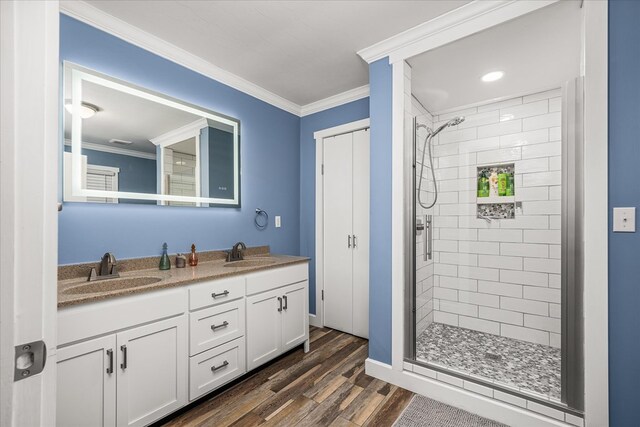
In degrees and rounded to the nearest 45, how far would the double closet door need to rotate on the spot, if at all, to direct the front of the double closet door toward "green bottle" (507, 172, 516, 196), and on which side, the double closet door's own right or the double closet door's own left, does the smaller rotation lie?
approximately 135° to the double closet door's own left

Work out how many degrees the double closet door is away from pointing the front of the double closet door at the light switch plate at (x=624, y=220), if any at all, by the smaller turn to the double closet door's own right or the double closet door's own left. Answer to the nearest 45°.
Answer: approximately 90° to the double closet door's own left

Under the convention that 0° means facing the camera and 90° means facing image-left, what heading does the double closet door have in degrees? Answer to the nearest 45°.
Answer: approximately 45°

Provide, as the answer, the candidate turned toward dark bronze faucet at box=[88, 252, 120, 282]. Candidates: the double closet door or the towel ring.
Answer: the double closet door

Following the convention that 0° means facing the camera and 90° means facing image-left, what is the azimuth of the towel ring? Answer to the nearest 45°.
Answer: approximately 315°

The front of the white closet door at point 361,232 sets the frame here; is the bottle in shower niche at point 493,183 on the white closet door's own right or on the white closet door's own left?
on the white closet door's own left

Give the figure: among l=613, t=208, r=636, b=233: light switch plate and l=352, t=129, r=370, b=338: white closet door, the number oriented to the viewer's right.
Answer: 0

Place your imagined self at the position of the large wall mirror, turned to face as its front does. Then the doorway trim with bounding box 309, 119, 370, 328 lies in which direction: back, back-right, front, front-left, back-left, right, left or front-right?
front-left

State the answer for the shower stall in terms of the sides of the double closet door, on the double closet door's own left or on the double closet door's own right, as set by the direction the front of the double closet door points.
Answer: on the double closet door's own left

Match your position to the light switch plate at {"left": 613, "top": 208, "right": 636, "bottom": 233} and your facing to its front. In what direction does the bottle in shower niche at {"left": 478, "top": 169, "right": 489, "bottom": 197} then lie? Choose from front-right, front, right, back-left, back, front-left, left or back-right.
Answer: back-right
